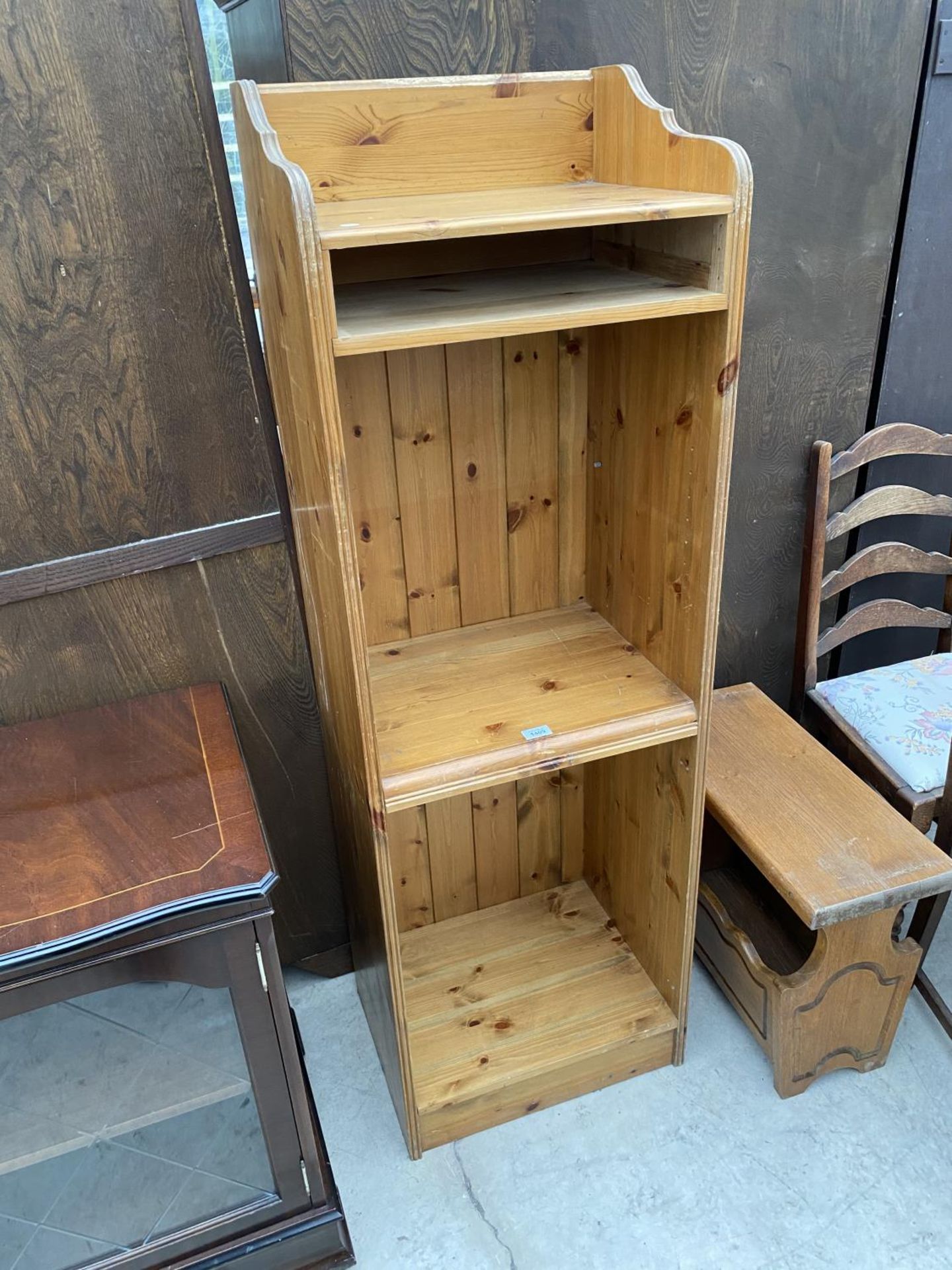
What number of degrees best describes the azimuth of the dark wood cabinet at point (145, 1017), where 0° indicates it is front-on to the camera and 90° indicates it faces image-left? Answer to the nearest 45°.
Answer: approximately 0°

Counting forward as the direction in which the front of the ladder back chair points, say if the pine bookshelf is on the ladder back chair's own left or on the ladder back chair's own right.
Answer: on the ladder back chair's own right

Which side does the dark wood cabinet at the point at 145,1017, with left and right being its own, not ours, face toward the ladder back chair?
left

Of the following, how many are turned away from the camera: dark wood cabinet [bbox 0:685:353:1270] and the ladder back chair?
0

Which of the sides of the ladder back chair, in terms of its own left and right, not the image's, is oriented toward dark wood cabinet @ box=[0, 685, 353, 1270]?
right
